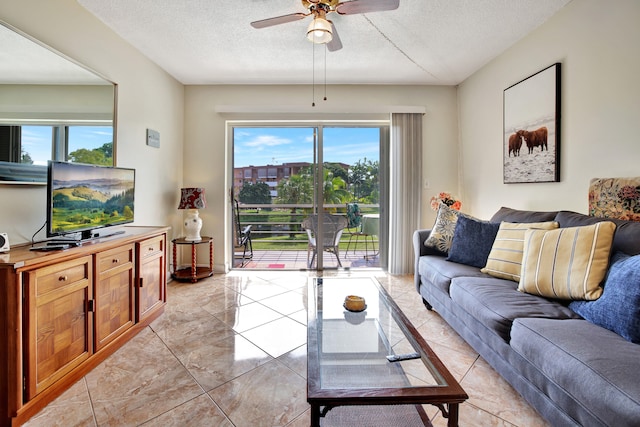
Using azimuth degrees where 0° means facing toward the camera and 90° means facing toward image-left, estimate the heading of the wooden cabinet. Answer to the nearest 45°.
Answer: approximately 315°

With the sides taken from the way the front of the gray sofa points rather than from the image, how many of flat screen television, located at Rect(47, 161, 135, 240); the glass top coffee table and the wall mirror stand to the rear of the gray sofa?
0

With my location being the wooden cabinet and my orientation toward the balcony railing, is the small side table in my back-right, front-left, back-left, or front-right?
front-left

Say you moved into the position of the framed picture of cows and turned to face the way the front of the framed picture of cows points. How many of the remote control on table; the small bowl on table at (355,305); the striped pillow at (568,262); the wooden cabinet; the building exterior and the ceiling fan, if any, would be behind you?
0

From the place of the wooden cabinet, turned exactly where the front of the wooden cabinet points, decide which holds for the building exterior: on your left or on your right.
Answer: on your left

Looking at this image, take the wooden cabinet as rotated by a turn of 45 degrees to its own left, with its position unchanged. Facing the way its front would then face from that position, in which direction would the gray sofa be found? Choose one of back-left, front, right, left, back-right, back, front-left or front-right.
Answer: front-right

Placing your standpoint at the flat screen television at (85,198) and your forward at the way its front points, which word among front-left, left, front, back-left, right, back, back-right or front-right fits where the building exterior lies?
left

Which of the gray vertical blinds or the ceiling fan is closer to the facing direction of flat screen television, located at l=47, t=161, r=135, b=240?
the ceiling fan

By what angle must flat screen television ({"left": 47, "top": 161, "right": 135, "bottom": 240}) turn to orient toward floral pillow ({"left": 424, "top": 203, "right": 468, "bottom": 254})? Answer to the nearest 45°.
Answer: approximately 45° to its left

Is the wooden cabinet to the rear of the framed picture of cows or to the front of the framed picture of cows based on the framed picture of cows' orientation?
to the front

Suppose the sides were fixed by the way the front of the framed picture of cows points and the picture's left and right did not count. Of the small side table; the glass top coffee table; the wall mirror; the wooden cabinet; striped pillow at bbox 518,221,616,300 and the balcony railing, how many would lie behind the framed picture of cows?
0

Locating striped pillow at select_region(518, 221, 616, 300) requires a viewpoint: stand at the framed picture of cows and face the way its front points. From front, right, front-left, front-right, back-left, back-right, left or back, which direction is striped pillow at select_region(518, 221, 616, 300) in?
front-left

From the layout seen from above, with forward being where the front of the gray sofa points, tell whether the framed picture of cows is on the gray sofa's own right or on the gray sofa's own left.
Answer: on the gray sofa's own right

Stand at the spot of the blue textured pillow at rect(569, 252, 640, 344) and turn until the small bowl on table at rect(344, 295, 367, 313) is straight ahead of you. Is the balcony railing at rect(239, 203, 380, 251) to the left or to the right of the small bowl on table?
right

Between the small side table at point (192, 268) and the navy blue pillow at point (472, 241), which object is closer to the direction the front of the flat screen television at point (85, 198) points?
the navy blue pillow
